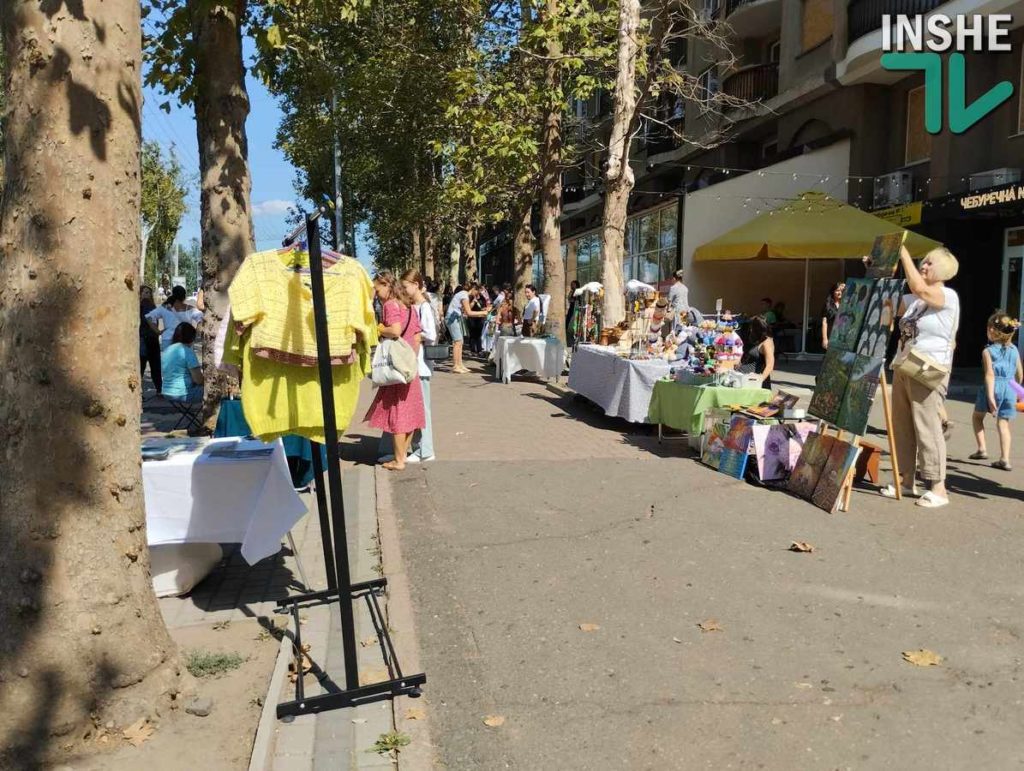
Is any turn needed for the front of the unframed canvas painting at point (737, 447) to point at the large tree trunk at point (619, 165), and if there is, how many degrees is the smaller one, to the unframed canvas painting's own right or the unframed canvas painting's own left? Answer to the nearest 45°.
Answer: approximately 135° to the unframed canvas painting's own right

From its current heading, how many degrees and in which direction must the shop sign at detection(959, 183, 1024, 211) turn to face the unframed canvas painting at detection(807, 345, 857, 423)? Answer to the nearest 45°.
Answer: approximately 45° to its left

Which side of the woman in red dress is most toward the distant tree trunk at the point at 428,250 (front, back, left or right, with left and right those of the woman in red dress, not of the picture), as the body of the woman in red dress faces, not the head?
right

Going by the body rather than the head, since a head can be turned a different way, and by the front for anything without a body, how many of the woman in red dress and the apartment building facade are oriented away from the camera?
0

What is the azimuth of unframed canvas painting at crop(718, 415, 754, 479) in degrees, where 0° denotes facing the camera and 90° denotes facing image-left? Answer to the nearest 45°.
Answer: approximately 45°

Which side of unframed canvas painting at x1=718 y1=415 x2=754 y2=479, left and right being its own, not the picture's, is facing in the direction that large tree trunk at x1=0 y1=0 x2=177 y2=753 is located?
front

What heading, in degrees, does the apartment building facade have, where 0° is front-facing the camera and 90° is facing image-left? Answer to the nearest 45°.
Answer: approximately 45°

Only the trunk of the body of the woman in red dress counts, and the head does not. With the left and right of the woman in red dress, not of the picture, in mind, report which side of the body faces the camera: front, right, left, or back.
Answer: left

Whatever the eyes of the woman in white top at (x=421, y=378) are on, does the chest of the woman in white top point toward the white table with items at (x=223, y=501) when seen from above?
no

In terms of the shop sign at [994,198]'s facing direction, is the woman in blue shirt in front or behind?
in front

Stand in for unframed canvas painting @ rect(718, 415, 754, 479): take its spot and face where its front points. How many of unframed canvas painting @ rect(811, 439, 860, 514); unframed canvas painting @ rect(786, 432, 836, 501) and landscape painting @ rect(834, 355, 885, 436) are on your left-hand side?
3

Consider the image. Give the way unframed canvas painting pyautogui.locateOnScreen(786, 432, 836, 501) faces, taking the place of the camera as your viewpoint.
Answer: facing the viewer and to the left of the viewer

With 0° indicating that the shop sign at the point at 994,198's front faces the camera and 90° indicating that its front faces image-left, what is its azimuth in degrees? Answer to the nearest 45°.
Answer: approximately 45°

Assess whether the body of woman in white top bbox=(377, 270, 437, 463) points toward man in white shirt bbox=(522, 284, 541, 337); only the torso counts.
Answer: no
